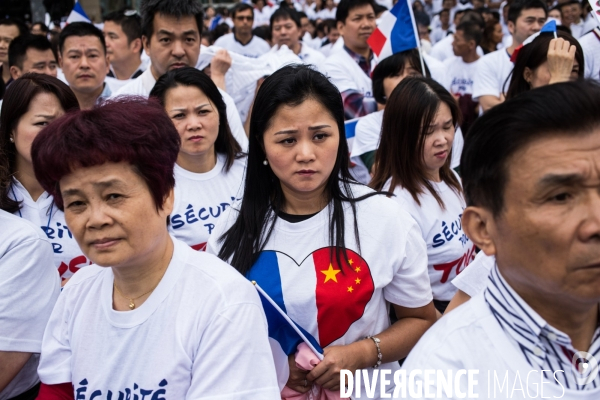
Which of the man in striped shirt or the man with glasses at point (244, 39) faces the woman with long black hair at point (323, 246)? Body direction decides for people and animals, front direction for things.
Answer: the man with glasses

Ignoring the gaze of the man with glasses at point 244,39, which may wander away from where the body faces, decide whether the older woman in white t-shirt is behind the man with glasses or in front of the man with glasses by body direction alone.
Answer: in front

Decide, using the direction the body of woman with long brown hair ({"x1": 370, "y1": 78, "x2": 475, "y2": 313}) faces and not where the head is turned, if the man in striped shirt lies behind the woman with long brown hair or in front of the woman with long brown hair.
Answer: in front

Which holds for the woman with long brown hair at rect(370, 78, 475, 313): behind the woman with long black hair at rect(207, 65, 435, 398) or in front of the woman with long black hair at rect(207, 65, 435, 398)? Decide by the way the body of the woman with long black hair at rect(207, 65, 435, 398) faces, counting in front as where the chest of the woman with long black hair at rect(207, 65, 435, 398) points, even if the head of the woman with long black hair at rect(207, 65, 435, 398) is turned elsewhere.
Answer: behind

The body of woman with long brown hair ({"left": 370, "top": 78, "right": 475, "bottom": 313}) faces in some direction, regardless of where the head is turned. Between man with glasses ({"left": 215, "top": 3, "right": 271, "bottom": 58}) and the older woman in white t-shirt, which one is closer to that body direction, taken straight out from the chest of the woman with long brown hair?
the older woman in white t-shirt

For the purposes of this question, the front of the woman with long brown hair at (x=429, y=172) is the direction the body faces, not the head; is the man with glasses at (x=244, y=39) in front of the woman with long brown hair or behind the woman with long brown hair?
behind

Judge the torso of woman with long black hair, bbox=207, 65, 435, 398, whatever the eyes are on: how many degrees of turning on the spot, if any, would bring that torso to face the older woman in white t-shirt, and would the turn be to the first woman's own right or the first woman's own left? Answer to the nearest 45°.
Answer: approximately 45° to the first woman's own right

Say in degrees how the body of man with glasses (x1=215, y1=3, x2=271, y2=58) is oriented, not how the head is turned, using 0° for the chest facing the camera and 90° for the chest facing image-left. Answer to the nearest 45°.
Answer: approximately 0°

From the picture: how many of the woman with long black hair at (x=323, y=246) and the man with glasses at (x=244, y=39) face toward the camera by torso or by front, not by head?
2

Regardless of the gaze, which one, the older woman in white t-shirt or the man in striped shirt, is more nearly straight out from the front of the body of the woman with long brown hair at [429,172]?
the man in striped shirt

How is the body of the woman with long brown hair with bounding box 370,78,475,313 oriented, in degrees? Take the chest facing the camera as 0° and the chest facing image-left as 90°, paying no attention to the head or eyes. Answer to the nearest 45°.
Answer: approximately 315°
